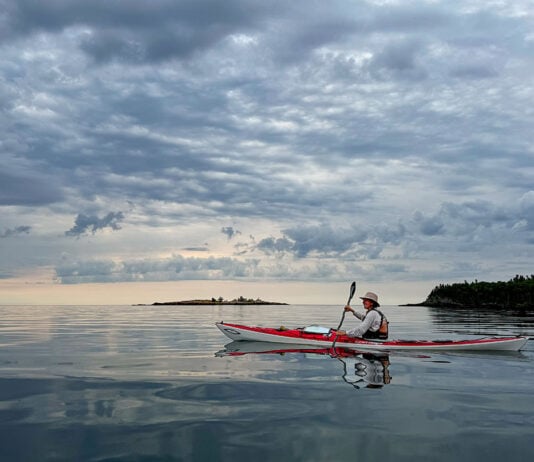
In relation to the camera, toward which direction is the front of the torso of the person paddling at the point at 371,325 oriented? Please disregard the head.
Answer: to the viewer's left

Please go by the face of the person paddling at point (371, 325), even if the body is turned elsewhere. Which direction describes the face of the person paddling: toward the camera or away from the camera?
toward the camera

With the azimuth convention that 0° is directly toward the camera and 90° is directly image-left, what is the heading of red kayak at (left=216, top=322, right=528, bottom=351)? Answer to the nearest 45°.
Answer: approximately 90°
